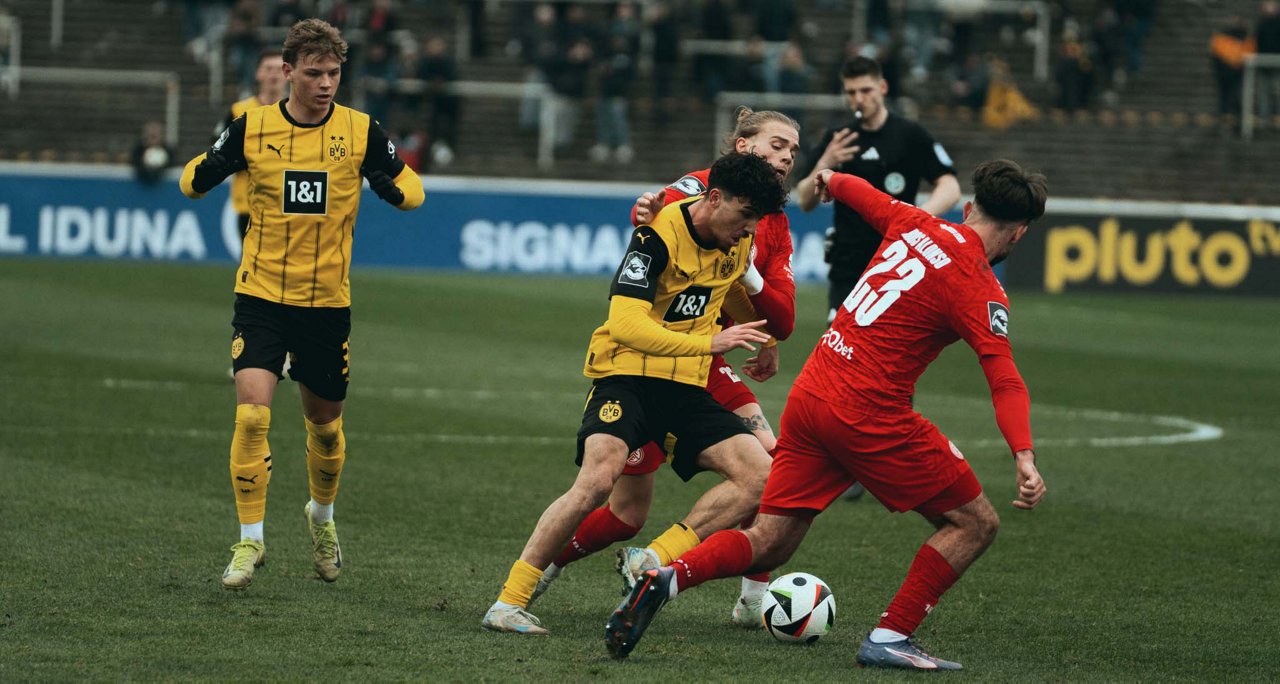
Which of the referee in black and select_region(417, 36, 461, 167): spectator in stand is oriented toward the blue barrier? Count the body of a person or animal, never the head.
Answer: the spectator in stand

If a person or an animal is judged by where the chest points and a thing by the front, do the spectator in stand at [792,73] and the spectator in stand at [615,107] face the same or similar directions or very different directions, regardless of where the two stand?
same or similar directions

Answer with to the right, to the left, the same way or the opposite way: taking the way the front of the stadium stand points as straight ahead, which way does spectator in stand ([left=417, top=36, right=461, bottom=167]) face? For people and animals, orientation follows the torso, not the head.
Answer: the same way

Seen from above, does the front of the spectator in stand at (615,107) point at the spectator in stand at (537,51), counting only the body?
no

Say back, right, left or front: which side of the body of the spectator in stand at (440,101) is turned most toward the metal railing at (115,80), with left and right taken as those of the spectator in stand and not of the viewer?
right

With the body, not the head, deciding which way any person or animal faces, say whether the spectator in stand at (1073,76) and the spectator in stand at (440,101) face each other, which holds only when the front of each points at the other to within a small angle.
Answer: no

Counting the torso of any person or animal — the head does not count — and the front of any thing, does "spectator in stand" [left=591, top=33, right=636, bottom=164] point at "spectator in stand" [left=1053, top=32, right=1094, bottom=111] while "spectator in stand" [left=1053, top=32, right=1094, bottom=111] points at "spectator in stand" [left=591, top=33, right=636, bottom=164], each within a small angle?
no

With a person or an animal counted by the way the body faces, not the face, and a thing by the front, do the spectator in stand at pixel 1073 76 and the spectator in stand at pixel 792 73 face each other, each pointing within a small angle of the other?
no

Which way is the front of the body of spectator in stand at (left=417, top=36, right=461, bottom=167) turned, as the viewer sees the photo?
toward the camera

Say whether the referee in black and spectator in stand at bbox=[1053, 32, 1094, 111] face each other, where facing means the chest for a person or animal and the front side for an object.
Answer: no

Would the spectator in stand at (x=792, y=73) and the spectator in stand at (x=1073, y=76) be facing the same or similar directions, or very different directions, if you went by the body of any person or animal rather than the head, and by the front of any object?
same or similar directions

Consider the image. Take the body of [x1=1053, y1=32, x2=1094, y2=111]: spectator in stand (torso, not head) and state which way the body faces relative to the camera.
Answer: toward the camera

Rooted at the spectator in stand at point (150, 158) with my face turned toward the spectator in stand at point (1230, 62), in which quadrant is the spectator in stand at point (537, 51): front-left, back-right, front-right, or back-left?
front-left

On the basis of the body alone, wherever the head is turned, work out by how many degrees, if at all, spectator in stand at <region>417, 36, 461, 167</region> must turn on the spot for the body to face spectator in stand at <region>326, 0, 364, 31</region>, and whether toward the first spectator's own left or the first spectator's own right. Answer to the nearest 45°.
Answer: approximately 135° to the first spectator's own right

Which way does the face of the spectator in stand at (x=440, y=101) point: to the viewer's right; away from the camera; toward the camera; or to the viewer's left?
toward the camera

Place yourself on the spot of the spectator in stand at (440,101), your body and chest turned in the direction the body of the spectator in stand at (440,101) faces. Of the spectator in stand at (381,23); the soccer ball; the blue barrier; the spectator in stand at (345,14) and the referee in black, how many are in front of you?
3

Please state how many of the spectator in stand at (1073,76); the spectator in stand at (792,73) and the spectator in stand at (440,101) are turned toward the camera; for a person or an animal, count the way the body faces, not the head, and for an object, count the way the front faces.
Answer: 3

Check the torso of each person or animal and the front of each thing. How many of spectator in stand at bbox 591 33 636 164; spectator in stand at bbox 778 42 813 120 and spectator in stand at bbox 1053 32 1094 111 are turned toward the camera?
3
